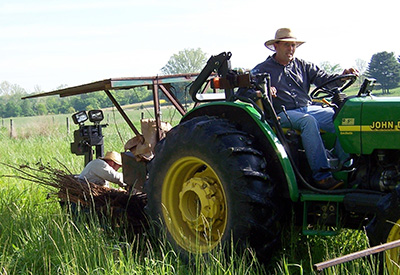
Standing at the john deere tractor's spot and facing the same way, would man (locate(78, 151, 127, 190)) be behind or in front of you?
behind

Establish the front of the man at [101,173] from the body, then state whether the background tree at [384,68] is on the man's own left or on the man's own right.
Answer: on the man's own left

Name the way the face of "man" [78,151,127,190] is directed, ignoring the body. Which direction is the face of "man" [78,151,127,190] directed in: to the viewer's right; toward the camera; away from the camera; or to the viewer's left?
to the viewer's right

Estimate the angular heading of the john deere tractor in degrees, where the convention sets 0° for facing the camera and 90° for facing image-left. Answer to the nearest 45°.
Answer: approximately 315°

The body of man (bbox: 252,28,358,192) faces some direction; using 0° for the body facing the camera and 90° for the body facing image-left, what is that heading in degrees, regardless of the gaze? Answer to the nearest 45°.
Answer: approximately 315°

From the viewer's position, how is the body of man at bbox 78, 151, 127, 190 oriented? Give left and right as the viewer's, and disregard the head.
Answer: facing to the right of the viewer

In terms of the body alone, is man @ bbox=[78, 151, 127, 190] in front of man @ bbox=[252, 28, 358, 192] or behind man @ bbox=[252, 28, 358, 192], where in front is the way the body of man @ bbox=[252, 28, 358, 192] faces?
behind

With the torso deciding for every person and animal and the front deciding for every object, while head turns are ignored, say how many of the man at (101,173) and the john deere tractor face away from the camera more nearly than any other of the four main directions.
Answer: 0

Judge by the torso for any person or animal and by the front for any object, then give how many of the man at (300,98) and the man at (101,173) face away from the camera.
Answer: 0
